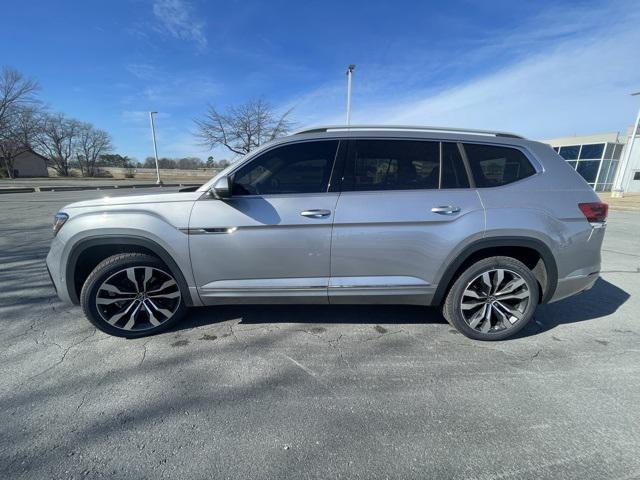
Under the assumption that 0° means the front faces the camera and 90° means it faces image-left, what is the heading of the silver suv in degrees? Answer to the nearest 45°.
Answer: approximately 90°

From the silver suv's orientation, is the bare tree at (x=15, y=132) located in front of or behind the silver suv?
in front

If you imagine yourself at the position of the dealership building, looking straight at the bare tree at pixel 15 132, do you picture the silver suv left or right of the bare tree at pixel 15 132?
left

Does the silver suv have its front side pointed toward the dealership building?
no

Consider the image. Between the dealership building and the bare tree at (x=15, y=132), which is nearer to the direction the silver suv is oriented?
the bare tree
